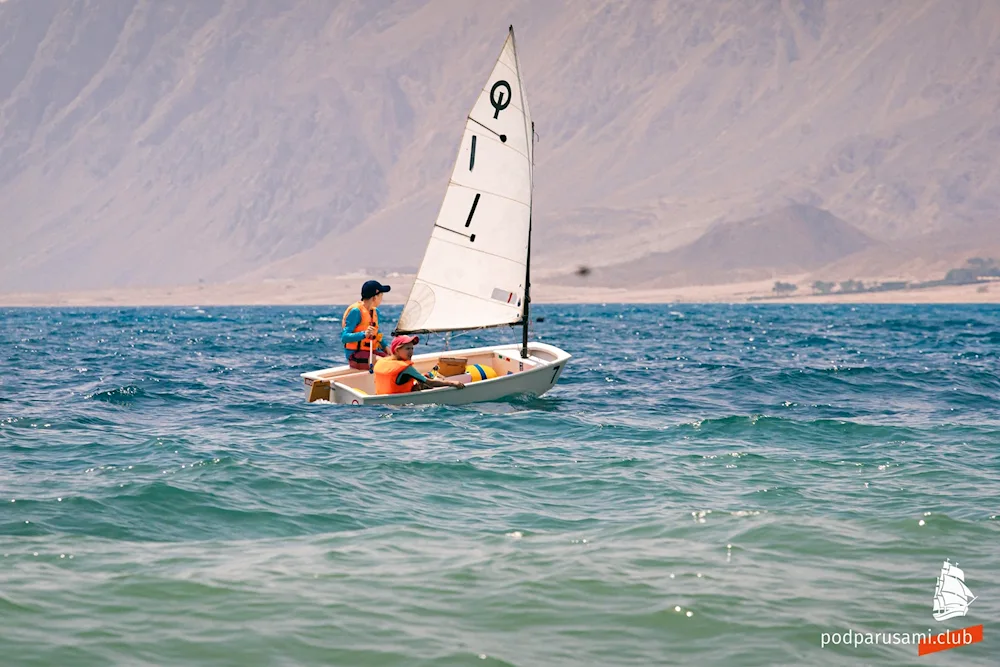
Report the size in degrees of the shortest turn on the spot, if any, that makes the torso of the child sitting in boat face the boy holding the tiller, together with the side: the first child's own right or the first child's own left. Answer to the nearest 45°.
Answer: approximately 135° to the first child's own left

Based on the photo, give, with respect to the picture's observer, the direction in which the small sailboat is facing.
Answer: facing away from the viewer and to the right of the viewer

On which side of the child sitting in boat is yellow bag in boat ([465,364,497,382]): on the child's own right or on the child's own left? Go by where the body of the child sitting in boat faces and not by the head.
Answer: on the child's own left

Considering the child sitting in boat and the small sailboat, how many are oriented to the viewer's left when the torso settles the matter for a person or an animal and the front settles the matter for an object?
0

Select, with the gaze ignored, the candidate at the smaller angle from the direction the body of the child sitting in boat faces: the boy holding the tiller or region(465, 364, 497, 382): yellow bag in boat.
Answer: the yellow bag in boat

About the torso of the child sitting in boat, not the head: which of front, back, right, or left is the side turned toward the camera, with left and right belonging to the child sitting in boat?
right
